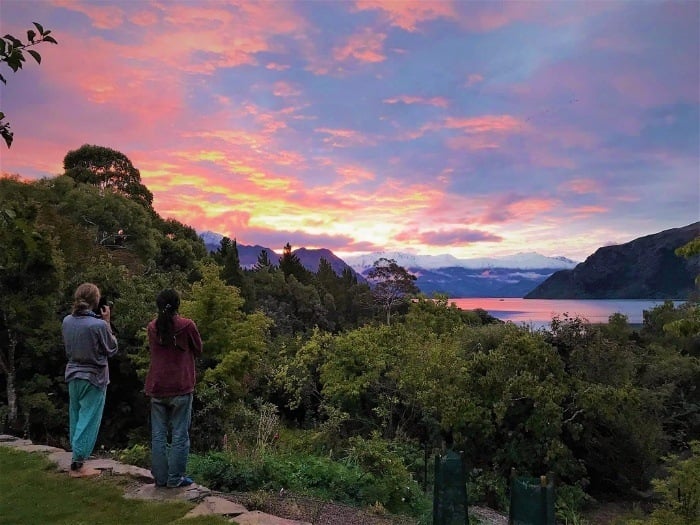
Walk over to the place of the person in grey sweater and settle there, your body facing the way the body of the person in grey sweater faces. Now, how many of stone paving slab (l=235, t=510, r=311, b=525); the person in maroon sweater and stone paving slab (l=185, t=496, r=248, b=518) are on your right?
3

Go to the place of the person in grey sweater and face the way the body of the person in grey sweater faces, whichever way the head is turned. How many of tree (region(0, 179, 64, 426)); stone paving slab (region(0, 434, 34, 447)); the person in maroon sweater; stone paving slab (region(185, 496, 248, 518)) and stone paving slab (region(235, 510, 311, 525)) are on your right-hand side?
3

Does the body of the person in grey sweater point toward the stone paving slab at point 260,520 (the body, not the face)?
no

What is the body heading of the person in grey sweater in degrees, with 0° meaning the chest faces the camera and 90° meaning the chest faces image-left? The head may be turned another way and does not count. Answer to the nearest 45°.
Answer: approximately 225°

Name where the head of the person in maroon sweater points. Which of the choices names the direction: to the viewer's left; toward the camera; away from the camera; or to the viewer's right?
away from the camera

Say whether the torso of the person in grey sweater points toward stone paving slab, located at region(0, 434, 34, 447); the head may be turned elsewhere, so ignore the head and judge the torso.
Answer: no

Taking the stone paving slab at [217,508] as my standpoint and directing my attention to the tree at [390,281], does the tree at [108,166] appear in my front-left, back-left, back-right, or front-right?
front-left

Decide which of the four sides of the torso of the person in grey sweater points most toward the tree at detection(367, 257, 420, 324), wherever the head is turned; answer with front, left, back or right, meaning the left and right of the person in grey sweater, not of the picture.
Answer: front

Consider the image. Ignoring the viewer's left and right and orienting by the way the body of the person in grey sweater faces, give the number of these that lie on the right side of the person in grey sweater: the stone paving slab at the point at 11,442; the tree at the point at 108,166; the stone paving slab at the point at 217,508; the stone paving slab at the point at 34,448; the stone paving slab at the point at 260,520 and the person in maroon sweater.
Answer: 3

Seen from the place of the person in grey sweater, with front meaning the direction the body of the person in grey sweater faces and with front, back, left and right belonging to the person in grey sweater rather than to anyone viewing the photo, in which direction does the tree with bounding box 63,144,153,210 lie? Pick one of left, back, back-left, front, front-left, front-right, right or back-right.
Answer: front-left

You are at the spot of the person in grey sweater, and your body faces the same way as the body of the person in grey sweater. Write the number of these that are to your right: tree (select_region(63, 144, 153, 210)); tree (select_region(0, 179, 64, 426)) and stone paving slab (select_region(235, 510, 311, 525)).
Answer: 1

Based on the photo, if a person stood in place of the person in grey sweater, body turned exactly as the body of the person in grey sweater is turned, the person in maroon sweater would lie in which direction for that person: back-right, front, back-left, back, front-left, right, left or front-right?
right

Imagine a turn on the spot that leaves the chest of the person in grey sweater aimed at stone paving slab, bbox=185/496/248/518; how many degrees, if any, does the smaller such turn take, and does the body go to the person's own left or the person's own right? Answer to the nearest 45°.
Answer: approximately 90° to the person's own right

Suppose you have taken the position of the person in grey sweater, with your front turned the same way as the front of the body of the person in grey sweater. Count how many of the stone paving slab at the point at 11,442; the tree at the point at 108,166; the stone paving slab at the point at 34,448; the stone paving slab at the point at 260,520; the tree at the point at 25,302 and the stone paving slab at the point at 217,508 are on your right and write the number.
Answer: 2

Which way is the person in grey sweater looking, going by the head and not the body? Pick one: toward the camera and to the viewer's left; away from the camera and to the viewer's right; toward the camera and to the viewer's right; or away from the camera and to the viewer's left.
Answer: away from the camera and to the viewer's right

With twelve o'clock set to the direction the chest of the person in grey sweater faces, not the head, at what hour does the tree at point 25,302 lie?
The tree is roughly at 10 o'clock from the person in grey sweater.
